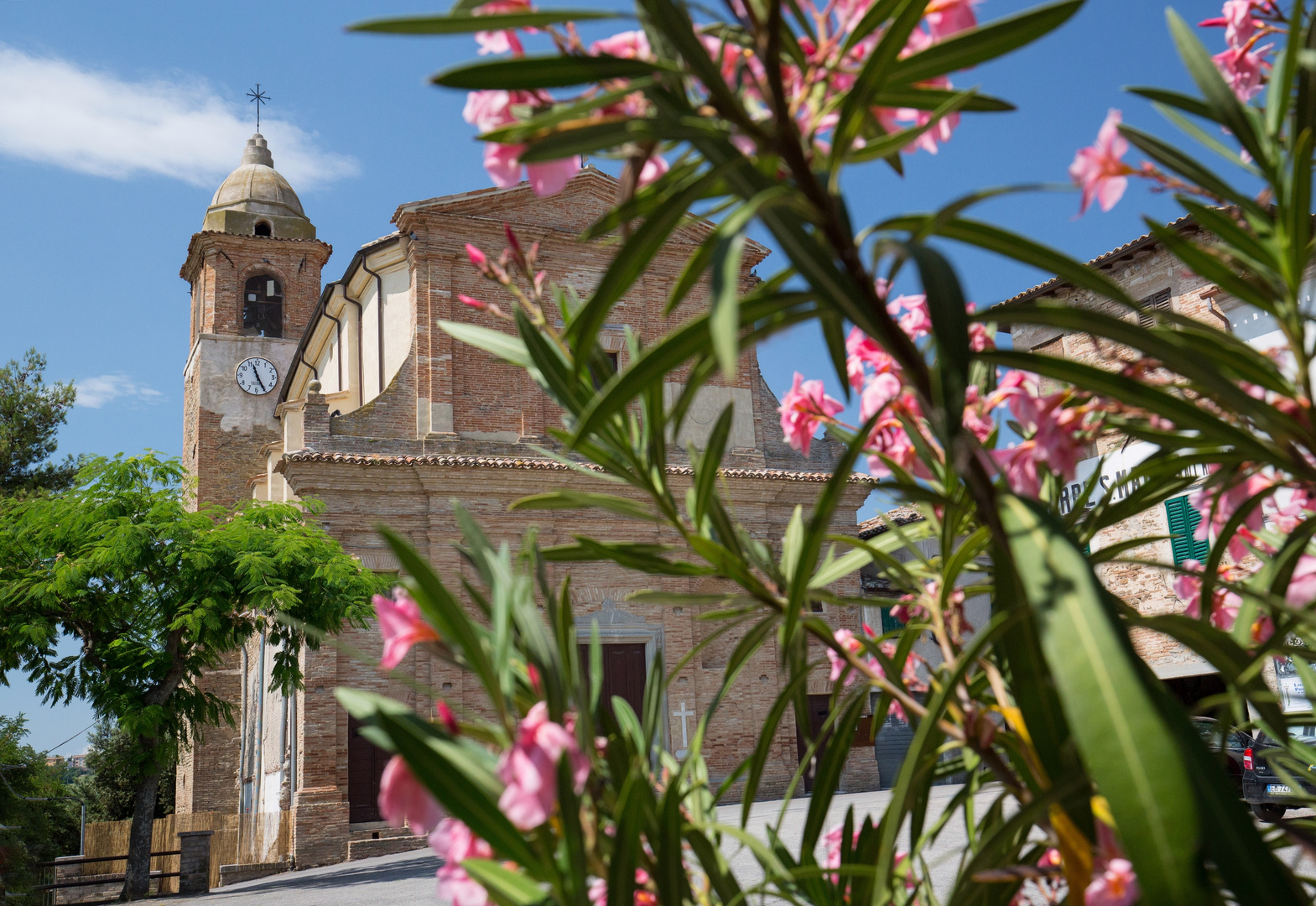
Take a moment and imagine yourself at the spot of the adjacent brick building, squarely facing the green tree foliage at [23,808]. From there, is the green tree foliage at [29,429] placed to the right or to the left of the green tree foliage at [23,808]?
right

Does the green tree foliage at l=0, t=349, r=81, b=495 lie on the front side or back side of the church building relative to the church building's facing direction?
on the back side

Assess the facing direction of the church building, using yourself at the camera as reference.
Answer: facing the viewer and to the right of the viewer

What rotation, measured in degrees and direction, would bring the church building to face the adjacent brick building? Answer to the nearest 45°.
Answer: approximately 45° to its left

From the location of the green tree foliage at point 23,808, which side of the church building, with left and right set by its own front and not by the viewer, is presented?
right

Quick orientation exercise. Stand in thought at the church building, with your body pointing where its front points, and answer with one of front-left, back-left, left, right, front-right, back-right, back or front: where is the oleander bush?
front-right

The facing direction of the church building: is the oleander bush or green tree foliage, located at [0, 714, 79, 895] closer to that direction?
the oleander bush
